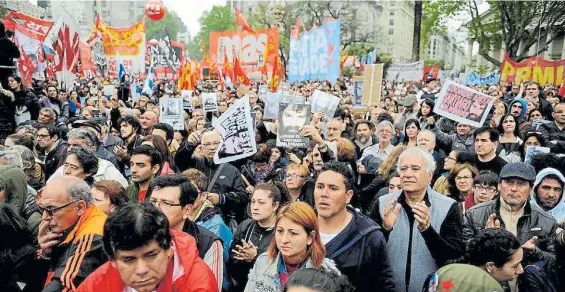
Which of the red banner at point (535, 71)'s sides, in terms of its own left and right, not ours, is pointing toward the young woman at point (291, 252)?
front

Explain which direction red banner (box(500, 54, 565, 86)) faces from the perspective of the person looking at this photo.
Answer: facing the viewer

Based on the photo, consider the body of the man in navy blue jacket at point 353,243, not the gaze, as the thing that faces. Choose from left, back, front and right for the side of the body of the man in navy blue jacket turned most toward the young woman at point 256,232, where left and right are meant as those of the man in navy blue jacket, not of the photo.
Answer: right

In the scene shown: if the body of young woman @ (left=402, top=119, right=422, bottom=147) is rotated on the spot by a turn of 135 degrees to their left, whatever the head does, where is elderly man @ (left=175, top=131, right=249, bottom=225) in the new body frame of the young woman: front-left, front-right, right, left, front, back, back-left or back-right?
back-right

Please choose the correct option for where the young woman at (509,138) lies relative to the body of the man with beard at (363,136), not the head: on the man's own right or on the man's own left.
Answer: on the man's own left

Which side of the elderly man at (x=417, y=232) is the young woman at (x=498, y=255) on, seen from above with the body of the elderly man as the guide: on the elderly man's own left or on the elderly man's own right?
on the elderly man's own left

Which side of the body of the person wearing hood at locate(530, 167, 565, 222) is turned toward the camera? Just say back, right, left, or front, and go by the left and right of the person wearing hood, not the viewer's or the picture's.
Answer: front

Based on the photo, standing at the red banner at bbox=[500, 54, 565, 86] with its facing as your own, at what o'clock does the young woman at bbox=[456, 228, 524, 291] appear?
The young woman is roughly at 12 o'clock from the red banner.

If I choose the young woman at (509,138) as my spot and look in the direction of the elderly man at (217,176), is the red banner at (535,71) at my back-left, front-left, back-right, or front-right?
back-right

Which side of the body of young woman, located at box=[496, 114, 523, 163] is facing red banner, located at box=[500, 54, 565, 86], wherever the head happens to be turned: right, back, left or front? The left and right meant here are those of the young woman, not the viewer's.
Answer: back

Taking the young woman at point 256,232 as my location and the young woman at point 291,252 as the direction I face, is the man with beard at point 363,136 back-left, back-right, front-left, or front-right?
back-left

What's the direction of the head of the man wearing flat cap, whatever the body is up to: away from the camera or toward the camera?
toward the camera

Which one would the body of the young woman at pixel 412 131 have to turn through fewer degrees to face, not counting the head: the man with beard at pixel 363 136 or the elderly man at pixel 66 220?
the elderly man

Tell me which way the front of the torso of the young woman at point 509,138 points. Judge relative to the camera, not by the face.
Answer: toward the camera

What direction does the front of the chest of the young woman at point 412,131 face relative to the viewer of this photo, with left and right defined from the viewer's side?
facing the viewer and to the left of the viewer
